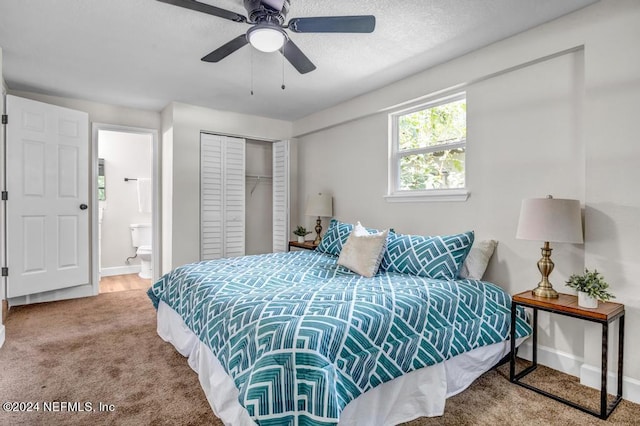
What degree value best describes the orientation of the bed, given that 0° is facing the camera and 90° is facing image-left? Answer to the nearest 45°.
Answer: approximately 45°

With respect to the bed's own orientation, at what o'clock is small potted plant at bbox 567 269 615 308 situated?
The small potted plant is roughly at 7 o'clock from the bed.

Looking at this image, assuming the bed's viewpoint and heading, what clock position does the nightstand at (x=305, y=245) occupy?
The nightstand is roughly at 4 o'clock from the bed.

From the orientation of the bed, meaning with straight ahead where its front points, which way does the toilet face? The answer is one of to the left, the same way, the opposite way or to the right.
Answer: to the left

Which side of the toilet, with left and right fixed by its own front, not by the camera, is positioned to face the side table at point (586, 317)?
front

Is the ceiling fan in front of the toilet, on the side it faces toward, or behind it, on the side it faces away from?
in front

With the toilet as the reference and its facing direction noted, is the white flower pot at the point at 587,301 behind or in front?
in front
